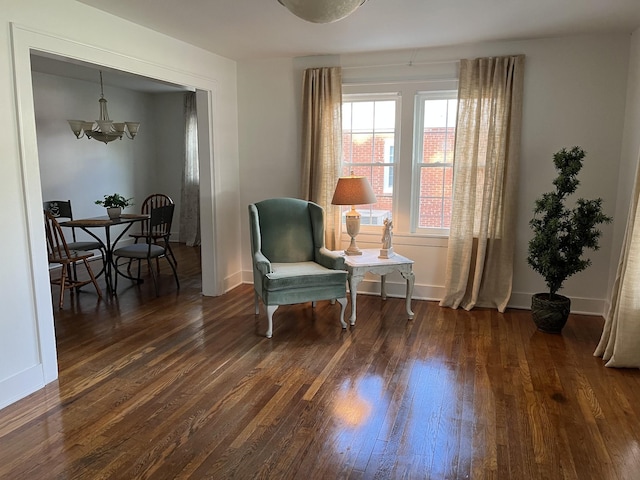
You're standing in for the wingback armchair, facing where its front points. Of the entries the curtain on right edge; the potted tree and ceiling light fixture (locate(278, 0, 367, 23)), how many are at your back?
0

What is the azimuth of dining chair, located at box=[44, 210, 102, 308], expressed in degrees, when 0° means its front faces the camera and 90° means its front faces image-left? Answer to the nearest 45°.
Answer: approximately 225°

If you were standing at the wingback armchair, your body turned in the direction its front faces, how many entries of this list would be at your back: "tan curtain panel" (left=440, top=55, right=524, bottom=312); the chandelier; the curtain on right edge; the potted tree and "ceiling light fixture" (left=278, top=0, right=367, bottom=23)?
1

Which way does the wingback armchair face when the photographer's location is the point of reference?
facing the viewer and to the right of the viewer

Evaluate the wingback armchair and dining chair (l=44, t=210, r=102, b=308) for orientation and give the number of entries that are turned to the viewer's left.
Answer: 0

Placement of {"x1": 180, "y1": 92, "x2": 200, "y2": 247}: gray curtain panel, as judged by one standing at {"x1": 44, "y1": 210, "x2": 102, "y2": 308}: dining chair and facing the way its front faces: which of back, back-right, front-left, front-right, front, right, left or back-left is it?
front

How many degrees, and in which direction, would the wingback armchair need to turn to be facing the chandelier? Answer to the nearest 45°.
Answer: approximately 180°

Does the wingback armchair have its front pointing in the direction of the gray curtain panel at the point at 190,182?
no

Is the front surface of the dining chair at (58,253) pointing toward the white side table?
no

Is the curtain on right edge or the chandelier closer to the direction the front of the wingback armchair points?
the curtain on right edge

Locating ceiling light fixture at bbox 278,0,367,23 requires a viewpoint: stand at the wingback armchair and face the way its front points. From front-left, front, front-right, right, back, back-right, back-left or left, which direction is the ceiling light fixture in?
front-right

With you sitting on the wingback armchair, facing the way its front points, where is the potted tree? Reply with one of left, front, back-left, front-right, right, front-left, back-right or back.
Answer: front-left

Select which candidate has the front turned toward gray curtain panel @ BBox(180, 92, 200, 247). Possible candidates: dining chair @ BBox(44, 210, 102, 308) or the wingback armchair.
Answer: the dining chair

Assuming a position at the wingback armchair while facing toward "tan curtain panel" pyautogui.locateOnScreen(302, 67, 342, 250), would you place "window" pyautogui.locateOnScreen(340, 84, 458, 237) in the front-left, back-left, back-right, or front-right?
front-right
